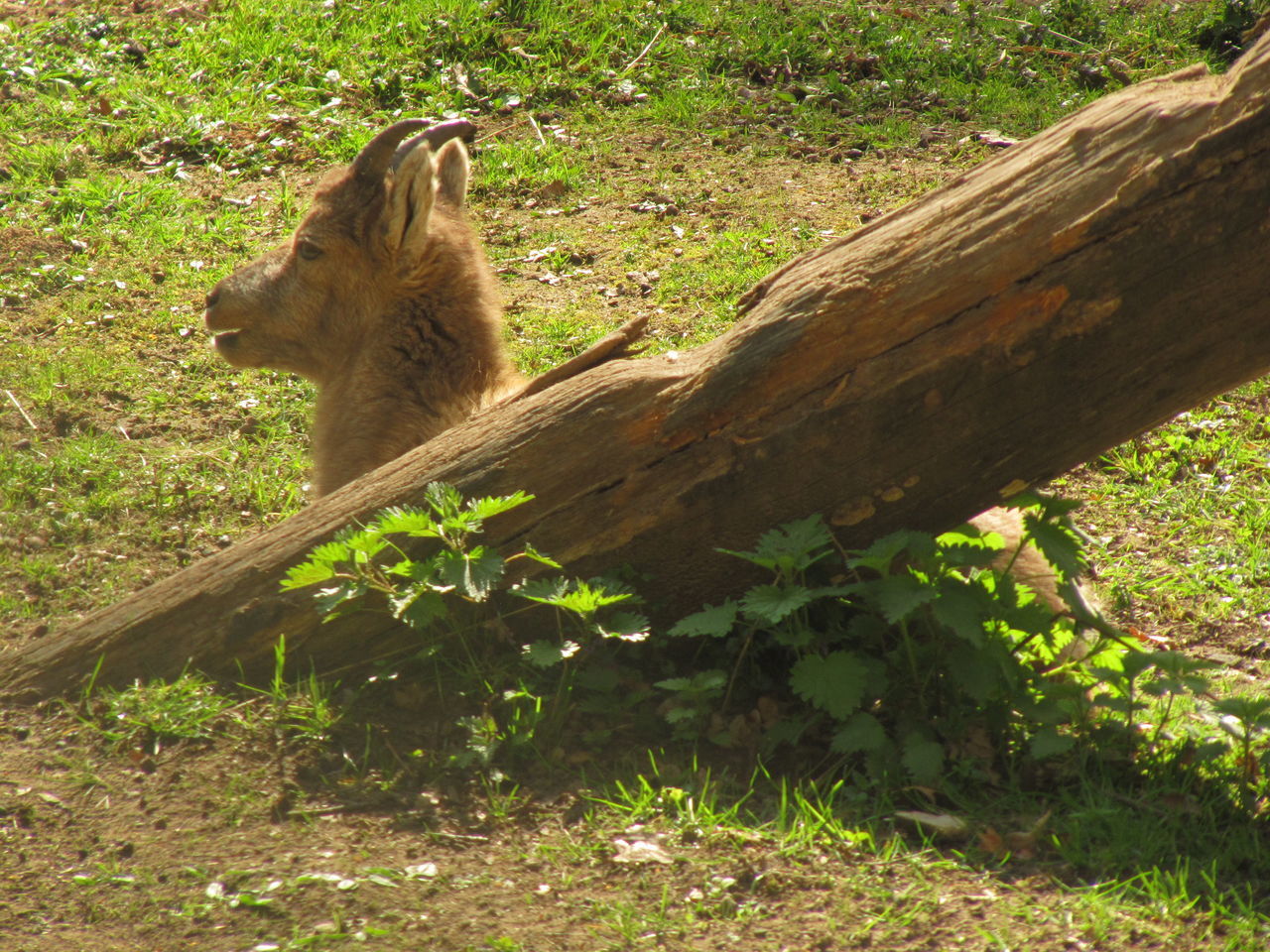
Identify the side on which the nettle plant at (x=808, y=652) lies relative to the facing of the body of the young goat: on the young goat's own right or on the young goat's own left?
on the young goat's own left

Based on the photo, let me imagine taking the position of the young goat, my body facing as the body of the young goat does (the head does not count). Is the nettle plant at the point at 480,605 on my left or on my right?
on my left

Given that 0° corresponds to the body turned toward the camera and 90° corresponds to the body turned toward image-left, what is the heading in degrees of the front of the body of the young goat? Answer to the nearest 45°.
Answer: approximately 90°
